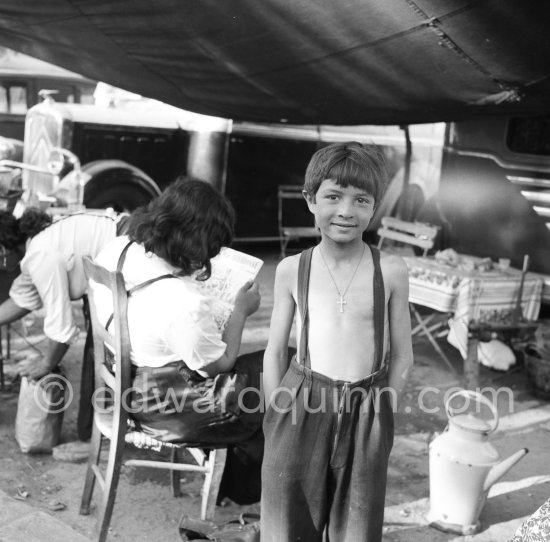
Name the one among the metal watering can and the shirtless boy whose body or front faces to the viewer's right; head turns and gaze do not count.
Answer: the metal watering can

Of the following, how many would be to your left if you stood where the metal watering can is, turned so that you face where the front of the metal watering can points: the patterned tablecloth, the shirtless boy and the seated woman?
1

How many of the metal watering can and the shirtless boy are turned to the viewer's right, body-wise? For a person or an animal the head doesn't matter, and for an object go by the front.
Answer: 1

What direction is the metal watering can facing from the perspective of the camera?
to the viewer's right

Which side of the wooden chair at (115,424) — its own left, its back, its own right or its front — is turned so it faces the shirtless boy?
right

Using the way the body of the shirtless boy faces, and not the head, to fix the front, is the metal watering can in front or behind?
behind

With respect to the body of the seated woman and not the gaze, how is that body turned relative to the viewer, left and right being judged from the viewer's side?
facing away from the viewer and to the right of the viewer

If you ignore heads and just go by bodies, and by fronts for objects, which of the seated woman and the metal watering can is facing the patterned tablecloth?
the seated woman

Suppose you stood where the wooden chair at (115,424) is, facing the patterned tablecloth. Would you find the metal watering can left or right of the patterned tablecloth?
right

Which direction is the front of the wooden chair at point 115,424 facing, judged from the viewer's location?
facing away from the viewer and to the right of the viewer
